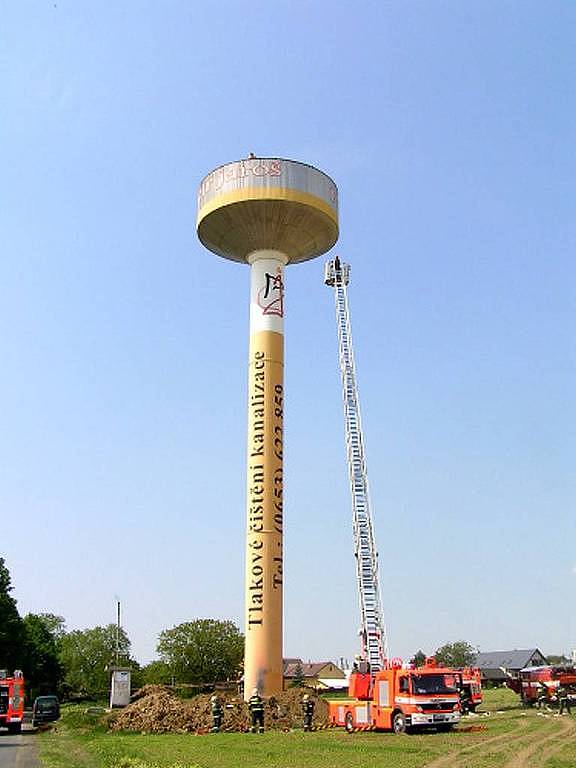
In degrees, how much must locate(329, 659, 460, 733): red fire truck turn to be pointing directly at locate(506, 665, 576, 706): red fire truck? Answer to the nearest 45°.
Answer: approximately 90° to its left

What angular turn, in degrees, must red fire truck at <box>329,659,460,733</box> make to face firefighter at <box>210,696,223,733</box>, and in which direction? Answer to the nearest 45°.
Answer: approximately 180°

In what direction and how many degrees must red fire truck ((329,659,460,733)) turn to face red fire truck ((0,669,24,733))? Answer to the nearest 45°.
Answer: approximately 180°

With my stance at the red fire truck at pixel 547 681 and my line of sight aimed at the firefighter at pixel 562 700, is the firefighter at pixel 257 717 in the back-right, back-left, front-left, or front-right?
front-right

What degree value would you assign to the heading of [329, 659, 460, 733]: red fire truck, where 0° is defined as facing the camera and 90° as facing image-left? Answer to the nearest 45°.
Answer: approximately 315°

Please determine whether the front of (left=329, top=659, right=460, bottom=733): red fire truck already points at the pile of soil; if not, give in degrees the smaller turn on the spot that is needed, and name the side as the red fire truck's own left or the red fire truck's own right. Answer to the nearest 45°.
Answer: approximately 180°

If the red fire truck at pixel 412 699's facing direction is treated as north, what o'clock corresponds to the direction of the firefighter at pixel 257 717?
The firefighter is roughly at 4 o'clock from the red fire truck.

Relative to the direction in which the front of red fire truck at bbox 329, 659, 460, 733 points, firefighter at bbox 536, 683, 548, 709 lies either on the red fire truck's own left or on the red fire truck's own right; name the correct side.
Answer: on the red fire truck's own left
